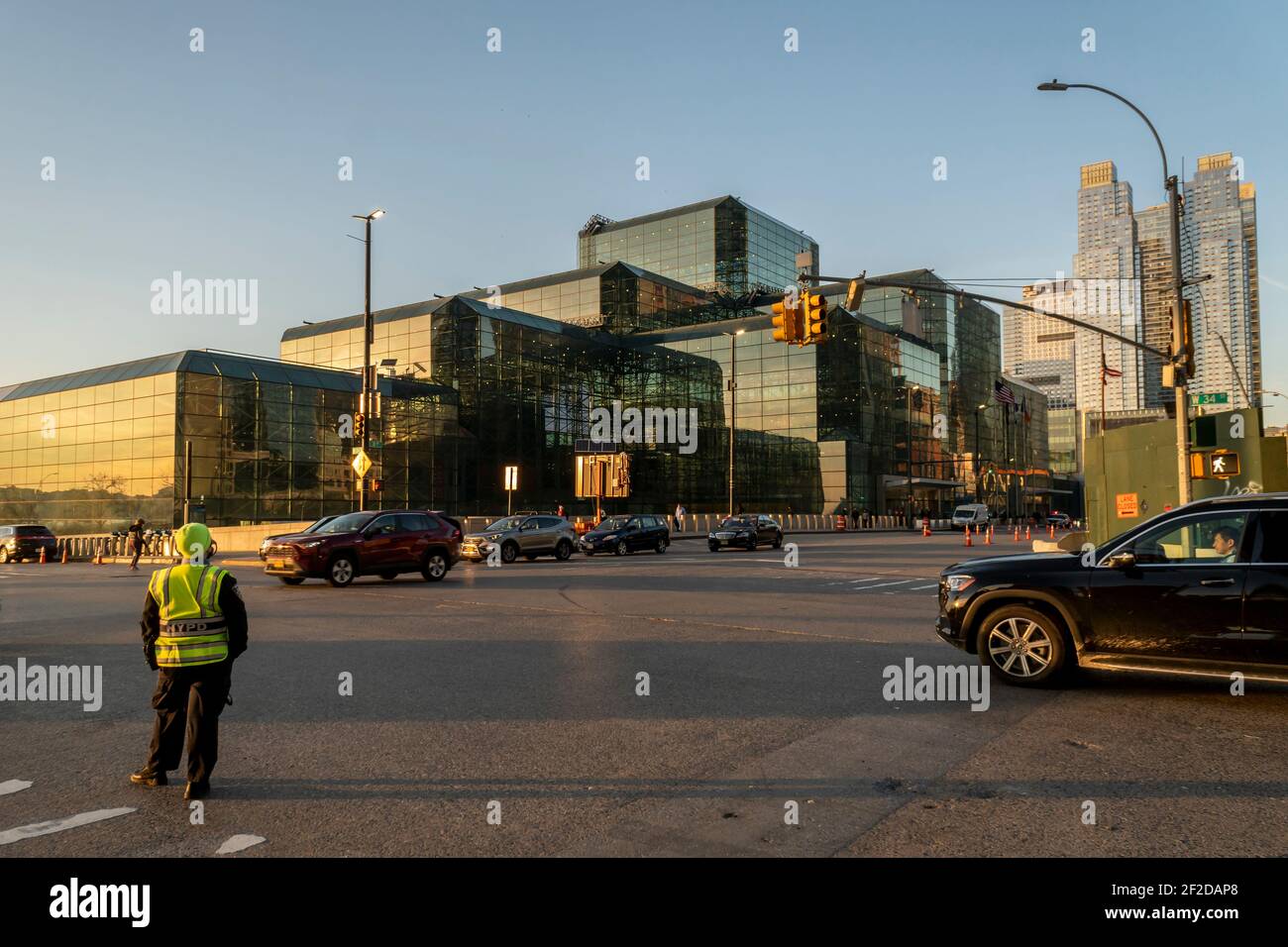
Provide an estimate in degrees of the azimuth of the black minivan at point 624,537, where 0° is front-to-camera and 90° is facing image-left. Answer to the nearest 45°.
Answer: approximately 45°

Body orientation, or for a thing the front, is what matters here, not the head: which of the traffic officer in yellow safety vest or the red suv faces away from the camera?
the traffic officer in yellow safety vest

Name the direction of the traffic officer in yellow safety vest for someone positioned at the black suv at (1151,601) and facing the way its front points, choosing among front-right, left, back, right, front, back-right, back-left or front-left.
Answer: front-left

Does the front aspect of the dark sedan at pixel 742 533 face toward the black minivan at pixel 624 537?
yes

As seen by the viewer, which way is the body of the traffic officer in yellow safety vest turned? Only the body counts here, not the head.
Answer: away from the camera

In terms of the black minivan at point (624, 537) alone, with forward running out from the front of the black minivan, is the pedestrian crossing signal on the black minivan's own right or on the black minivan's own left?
on the black minivan's own left

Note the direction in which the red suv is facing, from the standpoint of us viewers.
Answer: facing the viewer and to the left of the viewer

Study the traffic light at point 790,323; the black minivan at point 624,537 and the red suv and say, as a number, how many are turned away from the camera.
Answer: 0

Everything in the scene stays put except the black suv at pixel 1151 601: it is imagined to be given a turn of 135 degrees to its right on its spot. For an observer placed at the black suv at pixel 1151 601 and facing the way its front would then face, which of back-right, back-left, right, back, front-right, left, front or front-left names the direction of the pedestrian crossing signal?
front-left

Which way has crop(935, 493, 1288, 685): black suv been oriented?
to the viewer's left
